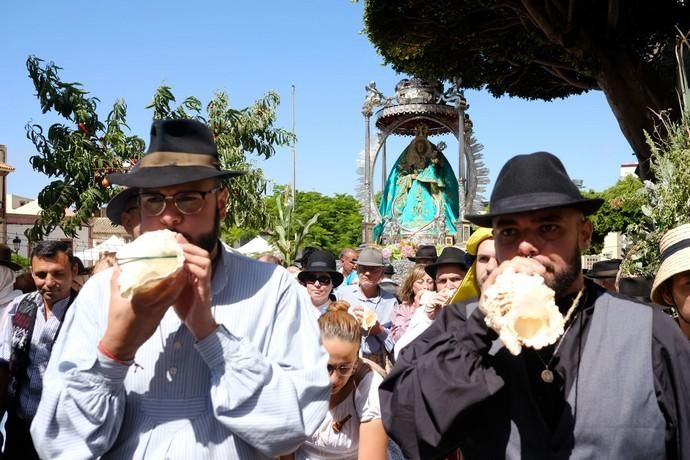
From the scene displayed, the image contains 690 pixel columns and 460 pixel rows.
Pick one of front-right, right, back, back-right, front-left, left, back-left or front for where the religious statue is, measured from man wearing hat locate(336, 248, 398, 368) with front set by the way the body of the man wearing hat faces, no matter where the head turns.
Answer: back

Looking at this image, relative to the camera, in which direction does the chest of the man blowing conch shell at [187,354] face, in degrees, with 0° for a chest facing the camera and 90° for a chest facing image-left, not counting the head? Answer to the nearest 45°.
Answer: approximately 45°

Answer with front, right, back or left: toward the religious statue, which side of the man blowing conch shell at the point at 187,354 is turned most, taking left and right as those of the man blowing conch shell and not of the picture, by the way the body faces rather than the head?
back

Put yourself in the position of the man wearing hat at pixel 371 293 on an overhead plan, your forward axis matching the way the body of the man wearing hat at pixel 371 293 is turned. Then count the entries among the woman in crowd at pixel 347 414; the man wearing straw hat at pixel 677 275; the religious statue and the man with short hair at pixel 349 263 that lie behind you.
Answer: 2

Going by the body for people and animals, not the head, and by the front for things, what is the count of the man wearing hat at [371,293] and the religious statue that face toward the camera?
2

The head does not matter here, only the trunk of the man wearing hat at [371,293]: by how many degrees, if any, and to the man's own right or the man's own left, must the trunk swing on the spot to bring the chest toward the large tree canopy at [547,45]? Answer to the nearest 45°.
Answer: approximately 135° to the man's own left

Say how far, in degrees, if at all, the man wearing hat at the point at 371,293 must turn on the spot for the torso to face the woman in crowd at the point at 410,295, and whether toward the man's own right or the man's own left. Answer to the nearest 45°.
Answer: approximately 45° to the man's own left

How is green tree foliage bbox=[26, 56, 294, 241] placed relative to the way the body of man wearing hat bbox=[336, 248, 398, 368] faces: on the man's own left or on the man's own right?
on the man's own right
